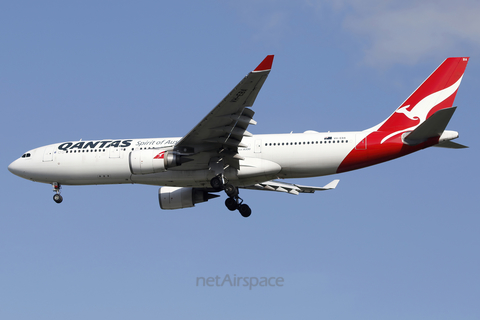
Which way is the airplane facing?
to the viewer's left
